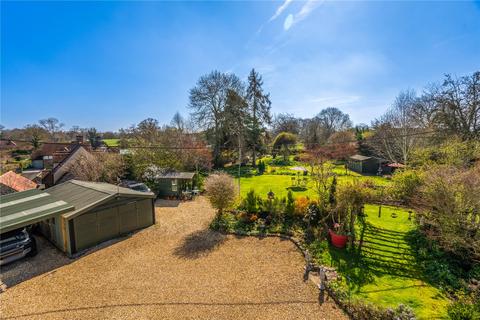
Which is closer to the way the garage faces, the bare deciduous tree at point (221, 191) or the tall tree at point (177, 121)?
the bare deciduous tree

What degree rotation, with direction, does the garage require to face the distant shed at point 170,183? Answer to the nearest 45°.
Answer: approximately 90° to its left

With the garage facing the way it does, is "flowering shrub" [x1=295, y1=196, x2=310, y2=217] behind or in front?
in front

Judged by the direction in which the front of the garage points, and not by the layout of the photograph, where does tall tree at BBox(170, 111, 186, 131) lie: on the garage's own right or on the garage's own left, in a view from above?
on the garage's own left

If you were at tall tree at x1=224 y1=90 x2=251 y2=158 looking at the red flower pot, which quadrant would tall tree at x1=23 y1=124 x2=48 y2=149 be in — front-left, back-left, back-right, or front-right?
back-right

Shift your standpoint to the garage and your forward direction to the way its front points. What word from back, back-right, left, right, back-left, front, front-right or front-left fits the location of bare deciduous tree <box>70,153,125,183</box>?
back-left

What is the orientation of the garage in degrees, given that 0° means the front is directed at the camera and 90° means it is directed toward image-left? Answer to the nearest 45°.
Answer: approximately 315°

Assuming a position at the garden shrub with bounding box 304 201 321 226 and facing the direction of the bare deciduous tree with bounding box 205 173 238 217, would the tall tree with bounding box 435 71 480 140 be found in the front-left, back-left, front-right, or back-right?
back-right

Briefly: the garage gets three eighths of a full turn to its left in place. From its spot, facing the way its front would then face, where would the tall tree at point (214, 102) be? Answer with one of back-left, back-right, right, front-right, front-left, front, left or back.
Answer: front-right

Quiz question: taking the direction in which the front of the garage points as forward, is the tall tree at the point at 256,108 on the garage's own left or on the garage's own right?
on the garage's own left

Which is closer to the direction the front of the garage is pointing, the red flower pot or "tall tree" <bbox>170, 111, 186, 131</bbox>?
the red flower pot

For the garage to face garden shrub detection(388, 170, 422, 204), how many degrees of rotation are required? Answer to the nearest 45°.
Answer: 0° — it already faces it
